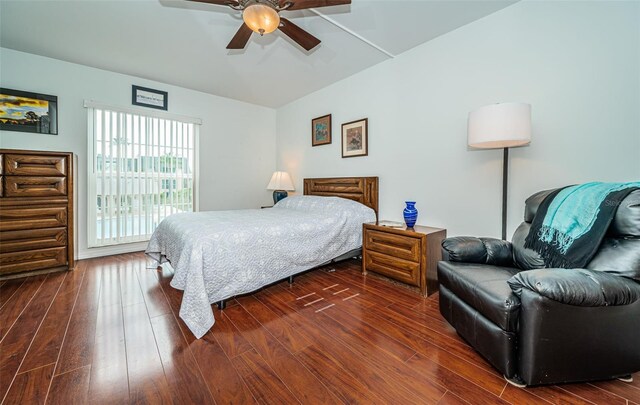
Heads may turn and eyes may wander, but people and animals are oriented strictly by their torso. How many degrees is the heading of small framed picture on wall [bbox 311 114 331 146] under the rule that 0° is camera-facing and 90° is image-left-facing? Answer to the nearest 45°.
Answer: approximately 45°

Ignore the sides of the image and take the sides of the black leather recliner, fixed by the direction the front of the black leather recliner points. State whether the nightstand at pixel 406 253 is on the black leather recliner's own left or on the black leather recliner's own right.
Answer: on the black leather recliner's own right

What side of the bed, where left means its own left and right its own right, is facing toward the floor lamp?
left

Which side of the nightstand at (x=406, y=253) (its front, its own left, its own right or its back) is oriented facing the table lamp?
right

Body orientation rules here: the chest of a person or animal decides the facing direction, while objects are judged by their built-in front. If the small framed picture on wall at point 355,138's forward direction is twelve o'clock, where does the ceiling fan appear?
The ceiling fan is roughly at 11 o'clock from the small framed picture on wall.

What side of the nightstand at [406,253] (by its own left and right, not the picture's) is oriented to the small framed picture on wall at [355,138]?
right
